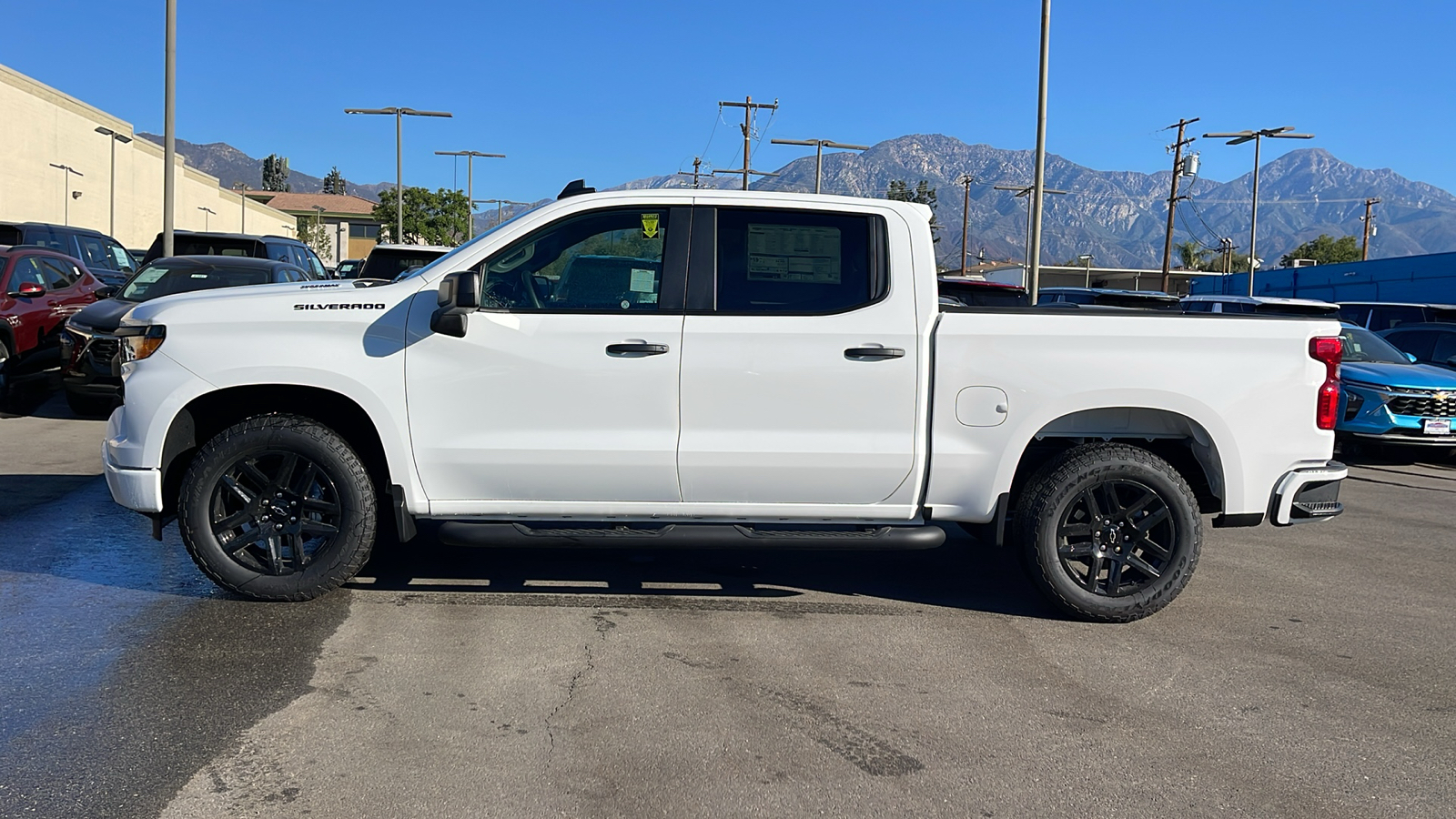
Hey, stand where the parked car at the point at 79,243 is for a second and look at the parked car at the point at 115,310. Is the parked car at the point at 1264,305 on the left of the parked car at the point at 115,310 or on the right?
left

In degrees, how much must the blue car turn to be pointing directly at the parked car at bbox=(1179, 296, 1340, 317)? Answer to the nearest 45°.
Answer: approximately 180°

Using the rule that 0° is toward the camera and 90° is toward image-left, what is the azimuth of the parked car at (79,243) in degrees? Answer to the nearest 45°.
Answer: approximately 315°

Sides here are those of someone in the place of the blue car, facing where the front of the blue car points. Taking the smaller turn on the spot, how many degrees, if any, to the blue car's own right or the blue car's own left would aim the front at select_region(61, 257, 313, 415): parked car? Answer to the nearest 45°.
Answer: approximately 90° to the blue car's own right

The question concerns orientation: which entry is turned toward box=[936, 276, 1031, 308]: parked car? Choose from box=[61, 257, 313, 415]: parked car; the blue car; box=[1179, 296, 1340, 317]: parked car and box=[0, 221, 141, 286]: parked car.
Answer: box=[0, 221, 141, 286]: parked car

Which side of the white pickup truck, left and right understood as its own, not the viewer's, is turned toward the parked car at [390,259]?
right

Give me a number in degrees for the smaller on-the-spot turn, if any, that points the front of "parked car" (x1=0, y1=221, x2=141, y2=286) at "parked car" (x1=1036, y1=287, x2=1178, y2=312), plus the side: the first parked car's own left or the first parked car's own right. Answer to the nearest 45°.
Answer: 0° — it already faces it

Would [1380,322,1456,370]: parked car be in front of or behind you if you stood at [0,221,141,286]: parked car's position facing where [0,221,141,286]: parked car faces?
in front

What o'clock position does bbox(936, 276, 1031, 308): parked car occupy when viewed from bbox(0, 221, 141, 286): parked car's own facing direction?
bbox(936, 276, 1031, 308): parked car is roughly at 12 o'clock from bbox(0, 221, 141, 286): parked car.
